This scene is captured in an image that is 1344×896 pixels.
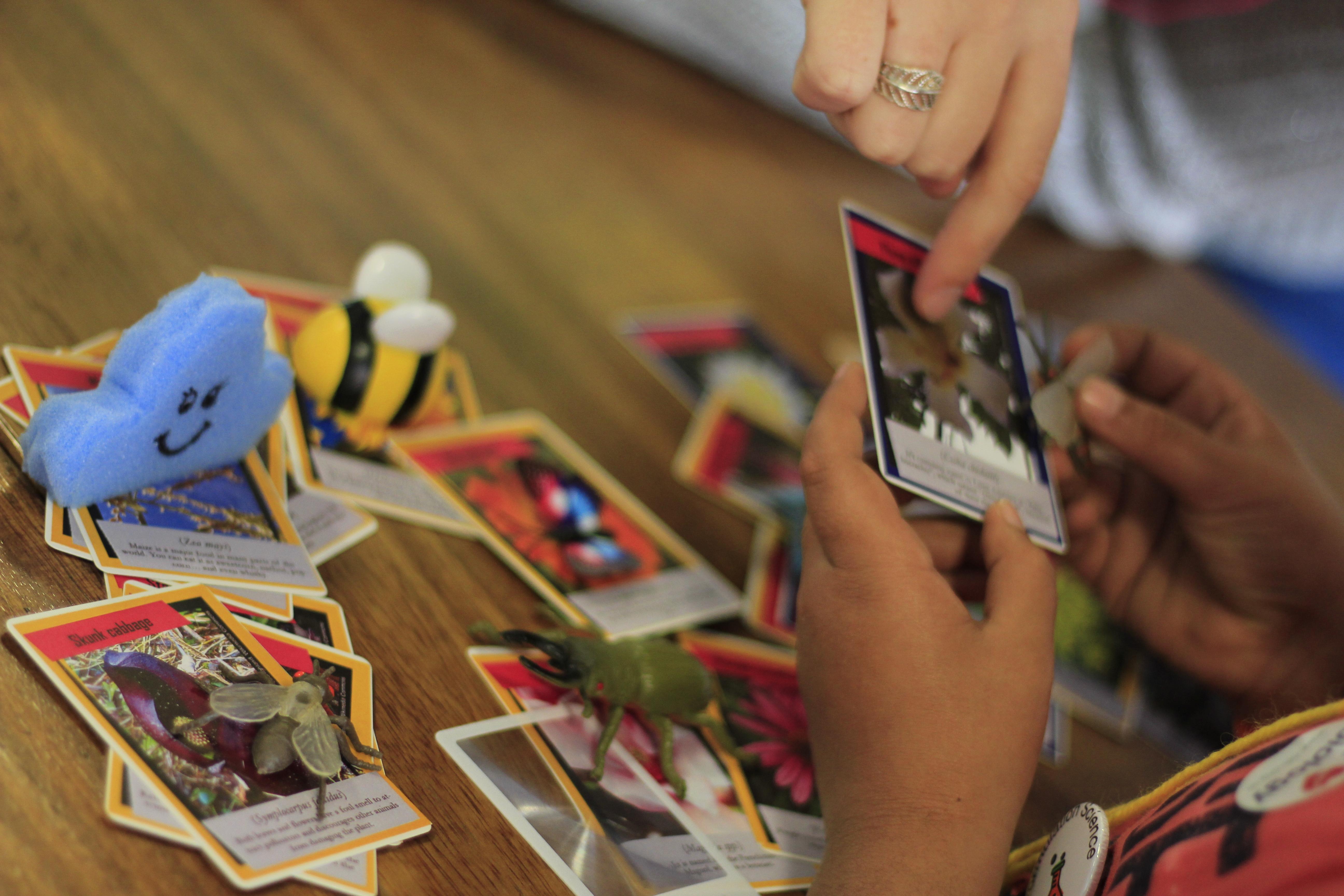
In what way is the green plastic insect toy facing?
to the viewer's left
